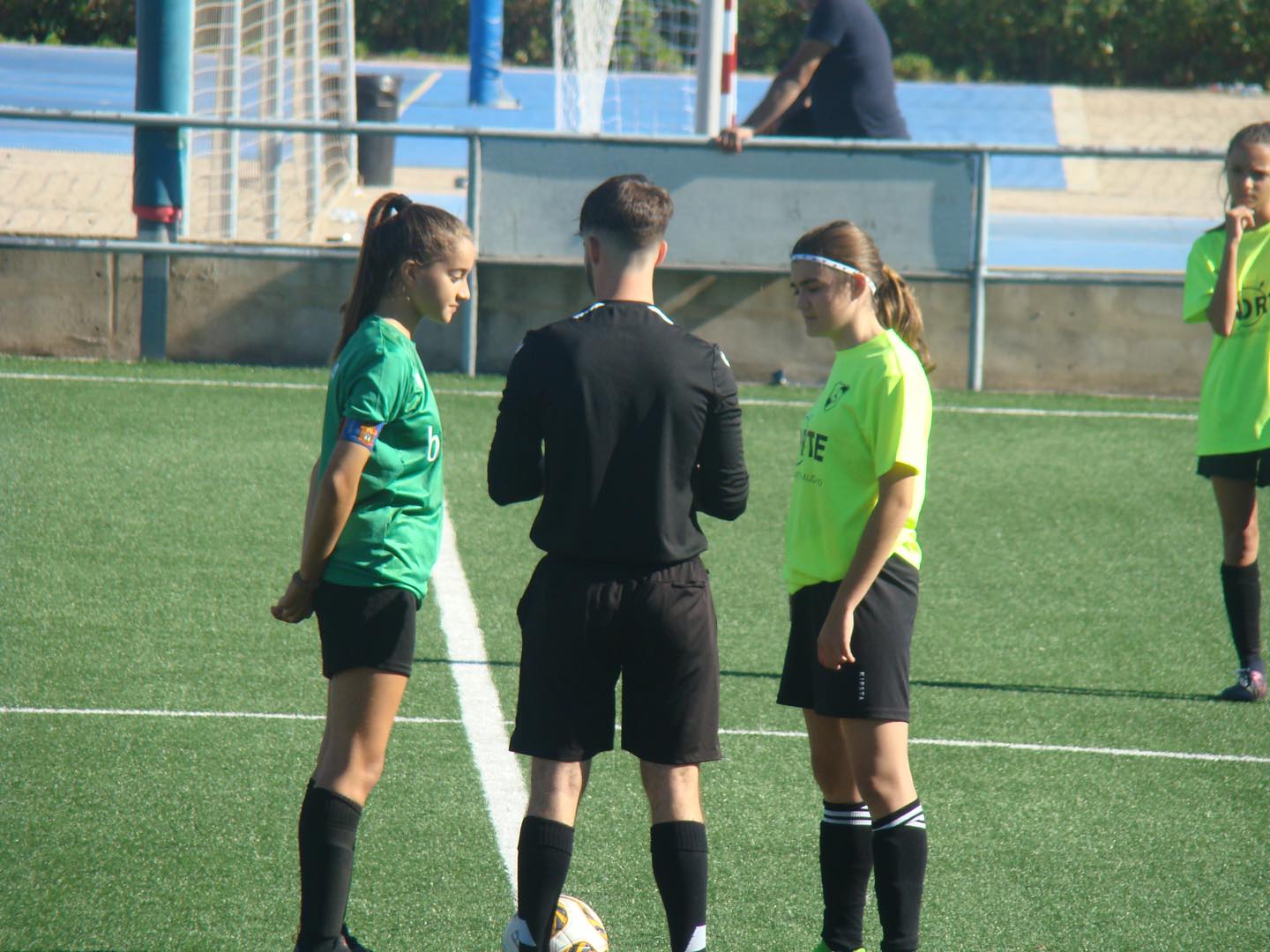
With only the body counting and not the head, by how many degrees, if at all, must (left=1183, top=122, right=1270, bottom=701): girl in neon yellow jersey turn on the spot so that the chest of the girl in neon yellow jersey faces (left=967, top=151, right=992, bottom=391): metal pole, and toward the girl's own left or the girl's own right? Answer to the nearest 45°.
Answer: approximately 180°

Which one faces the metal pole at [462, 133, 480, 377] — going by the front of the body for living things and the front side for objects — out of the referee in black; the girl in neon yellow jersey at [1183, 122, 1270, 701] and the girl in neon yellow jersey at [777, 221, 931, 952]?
the referee in black

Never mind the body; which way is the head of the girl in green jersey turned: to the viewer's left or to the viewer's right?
to the viewer's right

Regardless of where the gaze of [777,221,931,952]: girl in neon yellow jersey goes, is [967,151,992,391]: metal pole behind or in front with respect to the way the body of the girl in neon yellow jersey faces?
behind

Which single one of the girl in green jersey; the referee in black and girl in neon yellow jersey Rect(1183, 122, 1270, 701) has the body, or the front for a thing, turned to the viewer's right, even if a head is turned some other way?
the girl in green jersey

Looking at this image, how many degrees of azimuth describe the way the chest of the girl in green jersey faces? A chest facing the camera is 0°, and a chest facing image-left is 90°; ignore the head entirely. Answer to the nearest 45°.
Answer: approximately 270°

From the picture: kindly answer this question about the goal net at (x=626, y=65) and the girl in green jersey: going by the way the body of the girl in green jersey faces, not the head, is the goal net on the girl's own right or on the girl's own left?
on the girl's own left

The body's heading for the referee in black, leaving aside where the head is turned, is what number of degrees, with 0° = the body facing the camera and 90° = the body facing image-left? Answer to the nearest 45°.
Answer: approximately 180°

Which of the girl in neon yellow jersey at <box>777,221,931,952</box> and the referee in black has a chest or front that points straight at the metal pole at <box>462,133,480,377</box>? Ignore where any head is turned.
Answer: the referee in black
